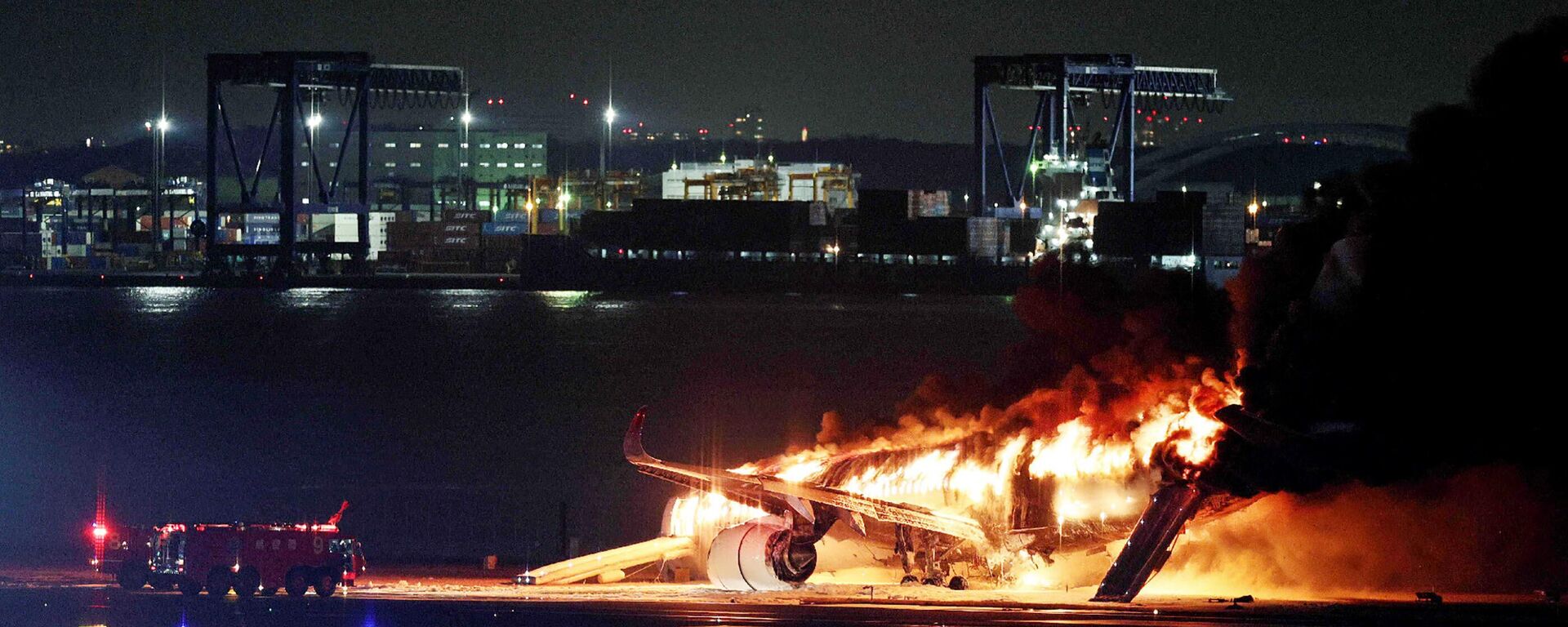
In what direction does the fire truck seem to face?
to the viewer's right

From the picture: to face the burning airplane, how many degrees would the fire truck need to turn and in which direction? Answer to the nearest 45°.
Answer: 0° — it already faces it

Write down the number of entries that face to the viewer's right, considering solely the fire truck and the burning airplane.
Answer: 1
